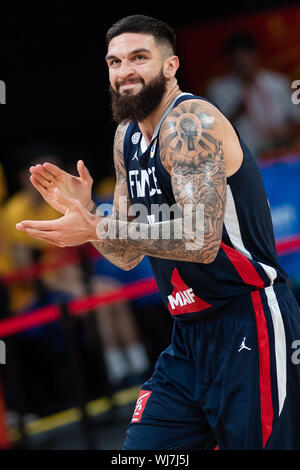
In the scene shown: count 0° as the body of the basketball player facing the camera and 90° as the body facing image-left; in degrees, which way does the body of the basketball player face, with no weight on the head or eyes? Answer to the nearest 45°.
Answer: approximately 45°

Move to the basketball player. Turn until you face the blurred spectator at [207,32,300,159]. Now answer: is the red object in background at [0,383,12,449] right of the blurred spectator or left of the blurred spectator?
left

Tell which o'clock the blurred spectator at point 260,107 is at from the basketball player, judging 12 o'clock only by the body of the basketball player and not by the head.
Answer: The blurred spectator is roughly at 5 o'clock from the basketball player.

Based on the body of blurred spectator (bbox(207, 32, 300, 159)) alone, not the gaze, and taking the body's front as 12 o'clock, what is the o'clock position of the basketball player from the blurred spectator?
The basketball player is roughly at 12 o'clock from the blurred spectator.

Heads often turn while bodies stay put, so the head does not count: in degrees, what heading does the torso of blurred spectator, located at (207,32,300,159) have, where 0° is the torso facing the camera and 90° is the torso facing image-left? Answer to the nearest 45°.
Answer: approximately 0°

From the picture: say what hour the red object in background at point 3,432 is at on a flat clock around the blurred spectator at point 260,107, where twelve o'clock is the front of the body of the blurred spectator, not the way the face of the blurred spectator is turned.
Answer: The red object in background is roughly at 1 o'clock from the blurred spectator.

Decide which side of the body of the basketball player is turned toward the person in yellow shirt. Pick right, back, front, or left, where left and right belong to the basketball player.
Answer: right

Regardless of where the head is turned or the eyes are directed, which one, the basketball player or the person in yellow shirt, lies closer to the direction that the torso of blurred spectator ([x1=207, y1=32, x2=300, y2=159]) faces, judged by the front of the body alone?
the basketball player
